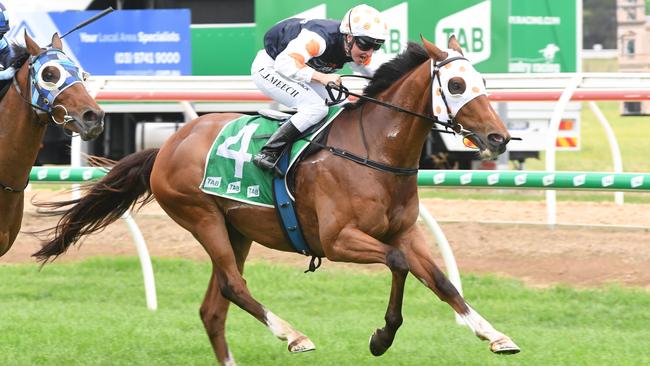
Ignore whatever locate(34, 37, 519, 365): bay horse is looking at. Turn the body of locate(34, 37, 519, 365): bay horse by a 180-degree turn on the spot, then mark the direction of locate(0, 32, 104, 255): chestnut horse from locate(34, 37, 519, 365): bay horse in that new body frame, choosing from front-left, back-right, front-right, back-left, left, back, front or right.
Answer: front

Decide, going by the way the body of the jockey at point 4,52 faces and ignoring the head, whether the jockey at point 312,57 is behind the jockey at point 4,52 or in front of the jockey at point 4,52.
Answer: in front

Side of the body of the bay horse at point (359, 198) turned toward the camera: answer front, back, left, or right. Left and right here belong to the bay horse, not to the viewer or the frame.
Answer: right

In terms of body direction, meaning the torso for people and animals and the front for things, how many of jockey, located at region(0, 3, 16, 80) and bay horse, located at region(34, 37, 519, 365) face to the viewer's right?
2

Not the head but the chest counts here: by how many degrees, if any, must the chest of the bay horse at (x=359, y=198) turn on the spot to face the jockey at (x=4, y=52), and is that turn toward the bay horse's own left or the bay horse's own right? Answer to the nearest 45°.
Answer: approximately 180°

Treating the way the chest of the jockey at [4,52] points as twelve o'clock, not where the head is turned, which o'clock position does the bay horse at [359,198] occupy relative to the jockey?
The bay horse is roughly at 1 o'clock from the jockey.

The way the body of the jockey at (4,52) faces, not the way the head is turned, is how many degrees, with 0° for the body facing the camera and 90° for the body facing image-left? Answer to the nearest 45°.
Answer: approximately 270°
